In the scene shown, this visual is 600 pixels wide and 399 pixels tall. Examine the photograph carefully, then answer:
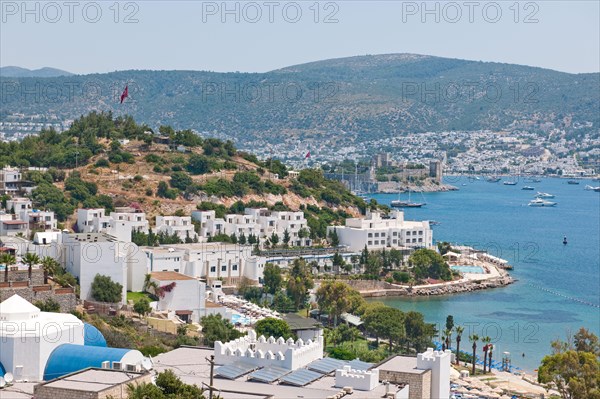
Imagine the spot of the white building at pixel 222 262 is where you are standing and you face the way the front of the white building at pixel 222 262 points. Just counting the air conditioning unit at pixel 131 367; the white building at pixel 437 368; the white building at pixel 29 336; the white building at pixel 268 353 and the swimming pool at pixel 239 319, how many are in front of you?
5

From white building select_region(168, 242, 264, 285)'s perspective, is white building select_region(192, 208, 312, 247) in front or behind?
behind

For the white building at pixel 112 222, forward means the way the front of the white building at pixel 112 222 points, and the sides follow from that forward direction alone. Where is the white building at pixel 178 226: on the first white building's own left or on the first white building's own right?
on the first white building's own left

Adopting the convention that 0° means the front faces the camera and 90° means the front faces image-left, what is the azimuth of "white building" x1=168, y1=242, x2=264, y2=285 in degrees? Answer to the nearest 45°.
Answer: approximately 0°

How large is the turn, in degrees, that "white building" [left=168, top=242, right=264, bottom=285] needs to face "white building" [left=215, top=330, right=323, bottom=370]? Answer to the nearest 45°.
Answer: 0° — it already faces it

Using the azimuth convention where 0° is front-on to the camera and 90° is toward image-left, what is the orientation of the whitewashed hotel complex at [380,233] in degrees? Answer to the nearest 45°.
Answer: approximately 315°

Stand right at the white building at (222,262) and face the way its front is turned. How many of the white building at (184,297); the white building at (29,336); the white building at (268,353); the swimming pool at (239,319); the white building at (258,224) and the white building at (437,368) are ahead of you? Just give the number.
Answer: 5
